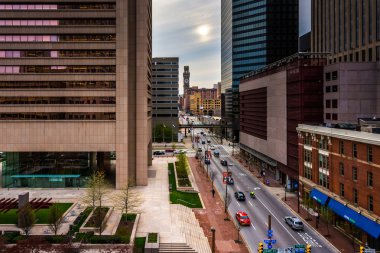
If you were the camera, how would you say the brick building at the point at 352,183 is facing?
facing the viewer and to the left of the viewer

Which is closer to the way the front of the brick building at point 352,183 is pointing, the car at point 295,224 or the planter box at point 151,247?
the planter box

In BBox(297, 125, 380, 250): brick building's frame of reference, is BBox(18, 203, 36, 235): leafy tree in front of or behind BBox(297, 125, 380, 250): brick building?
in front

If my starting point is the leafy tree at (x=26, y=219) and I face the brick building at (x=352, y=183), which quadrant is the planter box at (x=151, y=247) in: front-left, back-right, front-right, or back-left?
front-right

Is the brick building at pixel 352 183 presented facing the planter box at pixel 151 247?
yes

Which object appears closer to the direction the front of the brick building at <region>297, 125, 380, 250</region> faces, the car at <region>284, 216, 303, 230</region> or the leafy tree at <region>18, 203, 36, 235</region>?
the leafy tree
